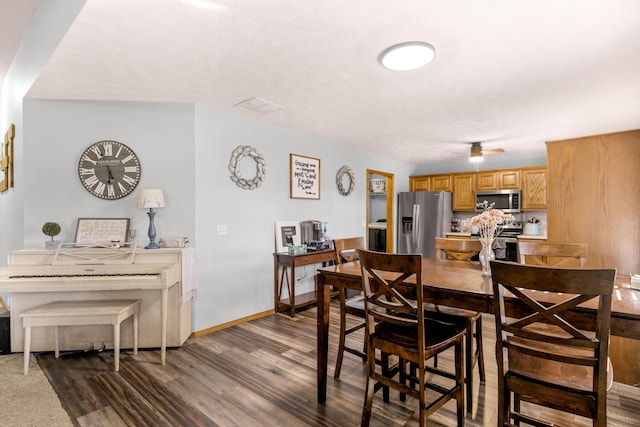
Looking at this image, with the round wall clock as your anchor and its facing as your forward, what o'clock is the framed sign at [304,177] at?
The framed sign is roughly at 9 o'clock from the round wall clock.

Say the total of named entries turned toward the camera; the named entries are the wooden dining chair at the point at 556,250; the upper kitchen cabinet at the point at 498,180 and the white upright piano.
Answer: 3

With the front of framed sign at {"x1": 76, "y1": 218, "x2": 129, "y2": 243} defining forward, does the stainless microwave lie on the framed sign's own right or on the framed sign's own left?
on the framed sign's own left

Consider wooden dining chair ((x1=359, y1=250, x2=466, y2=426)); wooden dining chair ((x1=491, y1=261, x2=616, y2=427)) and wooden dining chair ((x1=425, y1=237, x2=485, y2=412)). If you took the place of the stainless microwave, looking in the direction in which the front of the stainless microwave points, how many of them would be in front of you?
3

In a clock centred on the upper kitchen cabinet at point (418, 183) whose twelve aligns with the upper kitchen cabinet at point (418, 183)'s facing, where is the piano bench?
The piano bench is roughly at 1 o'clock from the upper kitchen cabinet.

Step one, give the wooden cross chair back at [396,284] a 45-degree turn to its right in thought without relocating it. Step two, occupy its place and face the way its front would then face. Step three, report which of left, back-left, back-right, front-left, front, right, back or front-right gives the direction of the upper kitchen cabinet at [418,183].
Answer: left

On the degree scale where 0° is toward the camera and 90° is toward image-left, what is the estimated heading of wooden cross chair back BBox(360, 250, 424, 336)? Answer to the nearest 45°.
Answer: approximately 225°

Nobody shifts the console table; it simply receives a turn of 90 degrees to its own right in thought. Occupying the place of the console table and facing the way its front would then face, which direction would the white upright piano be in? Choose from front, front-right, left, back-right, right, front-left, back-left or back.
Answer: front

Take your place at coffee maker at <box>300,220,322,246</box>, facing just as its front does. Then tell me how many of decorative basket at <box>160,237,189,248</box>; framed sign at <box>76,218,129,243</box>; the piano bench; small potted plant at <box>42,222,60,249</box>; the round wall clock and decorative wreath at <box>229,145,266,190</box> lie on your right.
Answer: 6

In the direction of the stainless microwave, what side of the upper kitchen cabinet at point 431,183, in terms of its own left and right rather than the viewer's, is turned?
left

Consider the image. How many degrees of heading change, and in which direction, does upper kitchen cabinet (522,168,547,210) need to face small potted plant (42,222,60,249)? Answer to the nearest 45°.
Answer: approximately 45° to its right

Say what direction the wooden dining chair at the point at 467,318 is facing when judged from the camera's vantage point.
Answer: facing the viewer and to the left of the viewer

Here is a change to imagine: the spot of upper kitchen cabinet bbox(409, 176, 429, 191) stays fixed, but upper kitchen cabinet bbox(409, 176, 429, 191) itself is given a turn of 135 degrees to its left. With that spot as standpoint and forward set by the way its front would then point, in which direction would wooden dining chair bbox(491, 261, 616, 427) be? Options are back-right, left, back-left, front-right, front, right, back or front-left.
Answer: back-right

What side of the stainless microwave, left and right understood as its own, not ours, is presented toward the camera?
front

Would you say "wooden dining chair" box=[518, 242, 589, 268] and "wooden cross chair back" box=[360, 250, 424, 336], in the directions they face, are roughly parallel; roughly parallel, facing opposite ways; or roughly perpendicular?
roughly parallel, facing opposite ways

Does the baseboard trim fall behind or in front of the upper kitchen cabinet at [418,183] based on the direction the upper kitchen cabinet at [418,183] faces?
in front

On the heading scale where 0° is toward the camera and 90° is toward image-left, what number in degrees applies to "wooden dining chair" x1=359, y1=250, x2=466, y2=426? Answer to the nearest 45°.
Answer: approximately 225°

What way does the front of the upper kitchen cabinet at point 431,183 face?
toward the camera

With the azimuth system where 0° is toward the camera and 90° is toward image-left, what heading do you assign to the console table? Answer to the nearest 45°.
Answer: approximately 315°

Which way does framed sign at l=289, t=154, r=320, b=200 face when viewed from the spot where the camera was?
facing the viewer and to the right of the viewer
